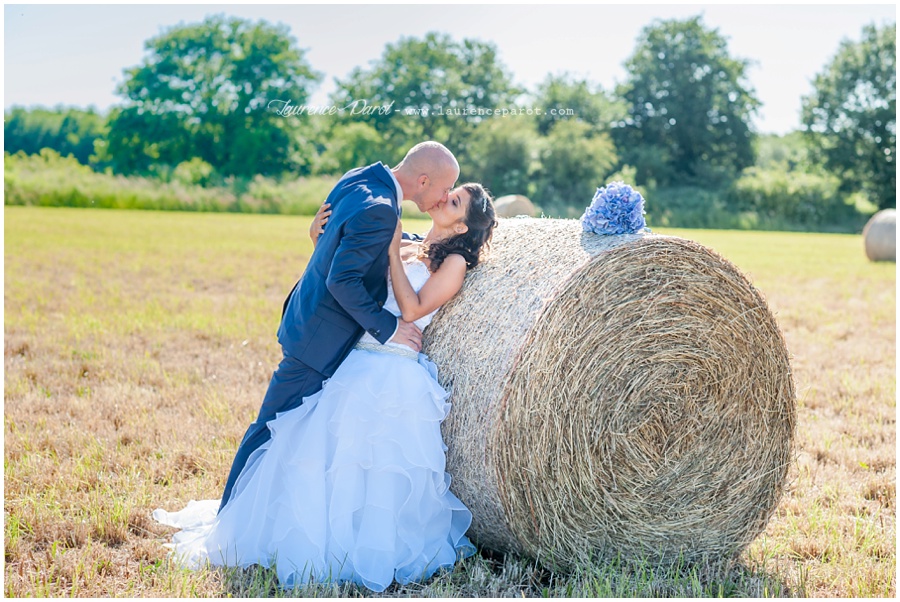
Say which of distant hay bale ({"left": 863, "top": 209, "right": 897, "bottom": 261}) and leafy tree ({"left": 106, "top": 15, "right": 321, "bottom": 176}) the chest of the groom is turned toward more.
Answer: the distant hay bale

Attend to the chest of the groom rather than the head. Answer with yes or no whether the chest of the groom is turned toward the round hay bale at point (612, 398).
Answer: yes

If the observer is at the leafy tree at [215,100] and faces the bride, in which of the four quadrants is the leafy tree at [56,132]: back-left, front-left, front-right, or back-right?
back-right

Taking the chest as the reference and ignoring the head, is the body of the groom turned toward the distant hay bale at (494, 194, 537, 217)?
no

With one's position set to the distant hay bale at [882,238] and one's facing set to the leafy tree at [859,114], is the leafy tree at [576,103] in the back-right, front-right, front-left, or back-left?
front-left

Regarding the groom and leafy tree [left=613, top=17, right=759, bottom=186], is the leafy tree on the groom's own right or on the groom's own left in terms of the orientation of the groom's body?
on the groom's own left

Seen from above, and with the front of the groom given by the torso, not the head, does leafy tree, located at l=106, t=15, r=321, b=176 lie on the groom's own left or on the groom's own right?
on the groom's own left

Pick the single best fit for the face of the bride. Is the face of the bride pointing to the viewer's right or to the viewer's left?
to the viewer's left

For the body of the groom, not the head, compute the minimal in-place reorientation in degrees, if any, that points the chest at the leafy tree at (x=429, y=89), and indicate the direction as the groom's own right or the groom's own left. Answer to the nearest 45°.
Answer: approximately 90° to the groom's own left

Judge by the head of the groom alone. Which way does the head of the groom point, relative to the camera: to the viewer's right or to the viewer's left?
to the viewer's right

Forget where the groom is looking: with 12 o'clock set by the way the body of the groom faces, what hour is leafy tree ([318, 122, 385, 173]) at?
The leafy tree is roughly at 9 o'clock from the groom.

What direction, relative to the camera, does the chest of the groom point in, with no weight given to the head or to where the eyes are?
to the viewer's right

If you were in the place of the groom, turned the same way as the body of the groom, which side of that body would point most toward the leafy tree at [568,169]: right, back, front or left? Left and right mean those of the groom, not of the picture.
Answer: left
